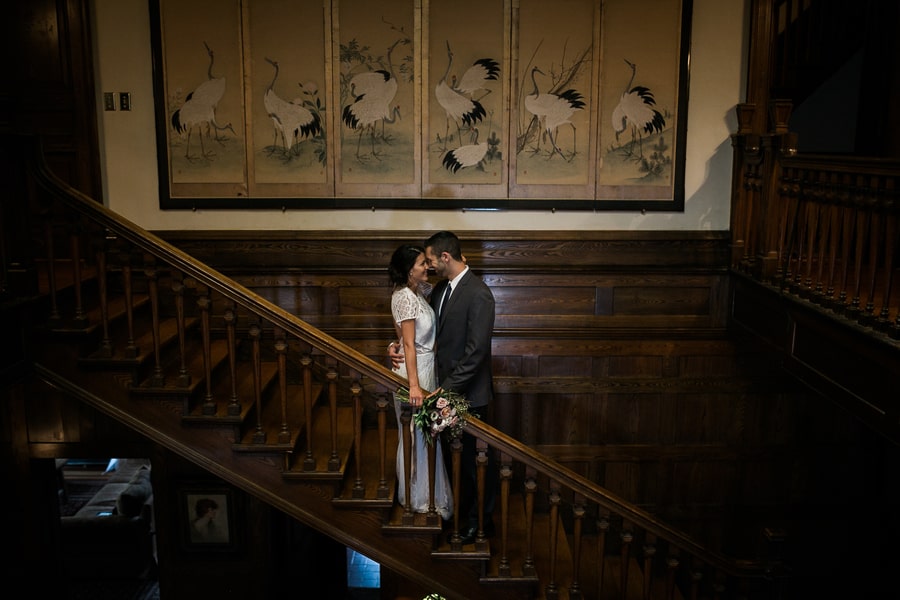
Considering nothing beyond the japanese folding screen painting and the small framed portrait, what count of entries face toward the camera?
2

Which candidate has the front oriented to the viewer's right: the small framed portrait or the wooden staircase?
the wooden staircase

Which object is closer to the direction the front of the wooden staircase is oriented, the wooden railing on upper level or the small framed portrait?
the wooden railing on upper level

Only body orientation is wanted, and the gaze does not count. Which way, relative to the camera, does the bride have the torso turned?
to the viewer's right

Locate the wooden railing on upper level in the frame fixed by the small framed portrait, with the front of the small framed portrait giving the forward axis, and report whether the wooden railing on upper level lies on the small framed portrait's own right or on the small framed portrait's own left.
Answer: on the small framed portrait's own left

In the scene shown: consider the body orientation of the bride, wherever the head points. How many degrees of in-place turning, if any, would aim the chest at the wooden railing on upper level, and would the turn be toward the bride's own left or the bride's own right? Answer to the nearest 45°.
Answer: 0° — they already face it

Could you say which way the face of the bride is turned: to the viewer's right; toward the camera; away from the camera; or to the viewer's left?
to the viewer's right
